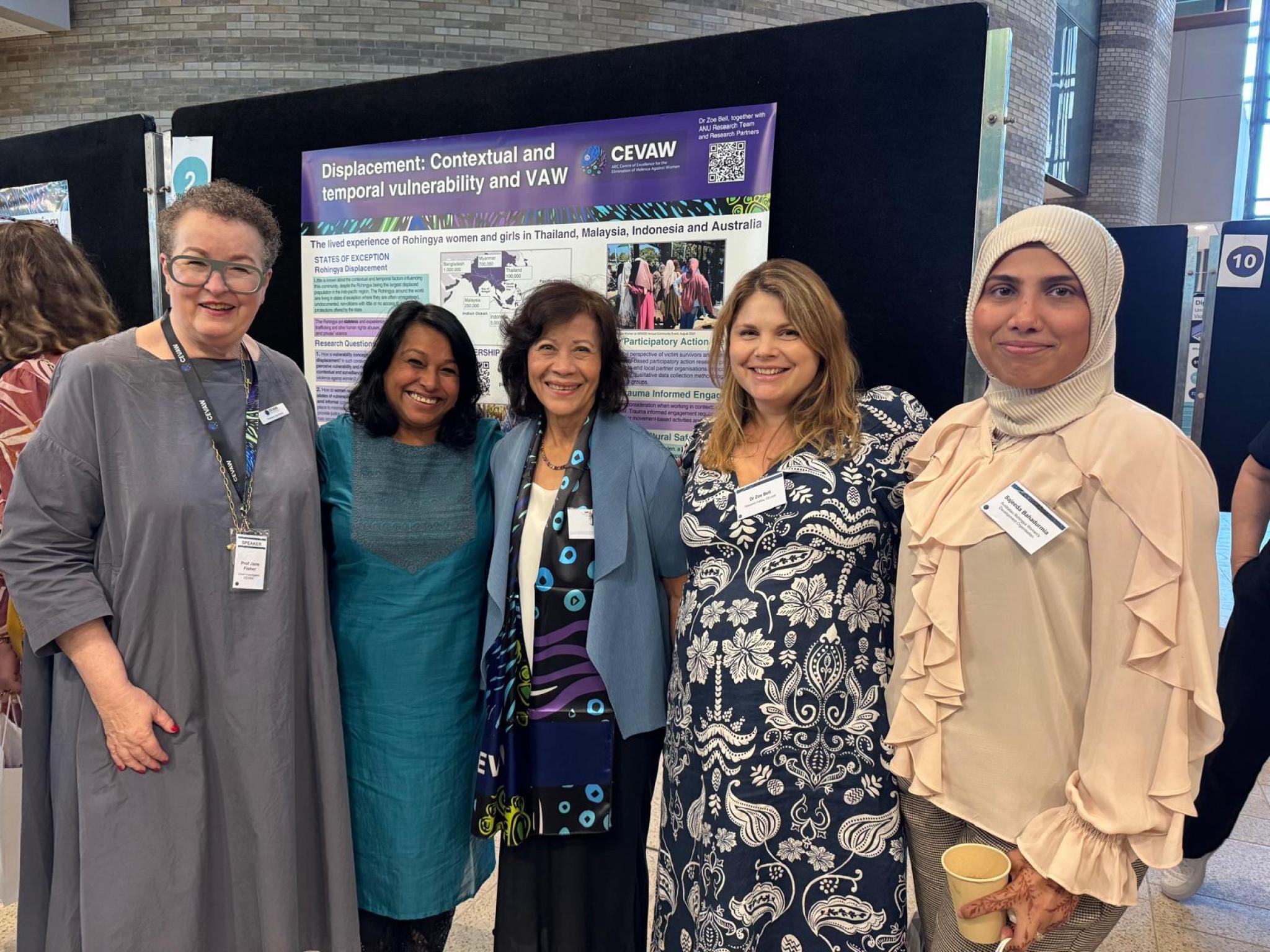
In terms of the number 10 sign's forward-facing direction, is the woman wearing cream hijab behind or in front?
in front

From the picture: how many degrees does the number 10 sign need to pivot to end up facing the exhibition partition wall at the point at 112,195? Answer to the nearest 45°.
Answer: approximately 45° to its right

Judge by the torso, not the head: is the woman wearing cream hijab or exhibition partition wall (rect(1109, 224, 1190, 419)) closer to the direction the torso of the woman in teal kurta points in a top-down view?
the woman wearing cream hijab

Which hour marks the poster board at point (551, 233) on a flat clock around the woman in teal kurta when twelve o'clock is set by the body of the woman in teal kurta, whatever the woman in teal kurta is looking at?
The poster board is roughly at 7 o'clock from the woman in teal kurta.

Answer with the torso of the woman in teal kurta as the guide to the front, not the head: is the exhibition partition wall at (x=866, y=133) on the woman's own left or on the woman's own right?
on the woman's own left

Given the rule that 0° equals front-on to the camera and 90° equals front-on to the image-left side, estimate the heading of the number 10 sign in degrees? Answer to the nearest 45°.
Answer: approximately 0°

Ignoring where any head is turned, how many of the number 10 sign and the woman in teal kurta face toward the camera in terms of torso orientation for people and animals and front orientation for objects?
2

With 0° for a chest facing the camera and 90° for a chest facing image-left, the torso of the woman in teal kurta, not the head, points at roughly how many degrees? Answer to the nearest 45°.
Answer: approximately 0°
